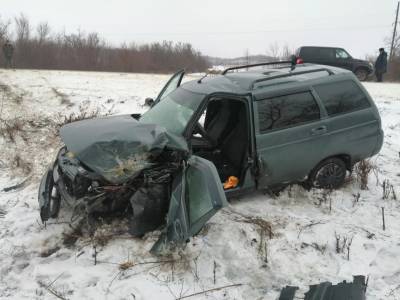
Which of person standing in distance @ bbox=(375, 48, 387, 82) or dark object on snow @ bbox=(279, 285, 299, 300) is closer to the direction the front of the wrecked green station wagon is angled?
the dark object on snow

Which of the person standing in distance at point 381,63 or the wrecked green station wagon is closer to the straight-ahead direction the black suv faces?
the person standing in distance

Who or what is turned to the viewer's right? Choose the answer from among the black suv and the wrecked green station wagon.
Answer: the black suv

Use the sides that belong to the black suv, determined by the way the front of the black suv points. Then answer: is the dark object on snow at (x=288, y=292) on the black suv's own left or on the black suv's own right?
on the black suv's own right

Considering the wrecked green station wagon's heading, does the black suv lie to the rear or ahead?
to the rear

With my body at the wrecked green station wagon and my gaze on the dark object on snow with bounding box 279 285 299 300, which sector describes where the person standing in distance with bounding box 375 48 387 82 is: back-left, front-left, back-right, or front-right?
back-left

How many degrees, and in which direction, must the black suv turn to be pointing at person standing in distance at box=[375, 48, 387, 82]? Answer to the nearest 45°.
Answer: approximately 45° to its left

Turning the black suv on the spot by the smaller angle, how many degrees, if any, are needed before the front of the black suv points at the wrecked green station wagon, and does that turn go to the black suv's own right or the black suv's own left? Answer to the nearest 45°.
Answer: approximately 90° to the black suv's own right

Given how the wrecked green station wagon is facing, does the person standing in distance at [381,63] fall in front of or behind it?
behind

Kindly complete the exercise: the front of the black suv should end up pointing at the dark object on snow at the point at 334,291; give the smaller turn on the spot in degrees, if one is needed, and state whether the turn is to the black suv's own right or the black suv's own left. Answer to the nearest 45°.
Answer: approximately 90° to the black suv's own right

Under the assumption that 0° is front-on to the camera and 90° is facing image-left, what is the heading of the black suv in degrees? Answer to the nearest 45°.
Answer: approximately 270°

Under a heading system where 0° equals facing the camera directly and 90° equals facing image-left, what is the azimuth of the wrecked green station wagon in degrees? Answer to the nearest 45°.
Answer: approximately 45°

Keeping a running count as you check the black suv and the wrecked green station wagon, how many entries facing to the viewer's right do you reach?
1
